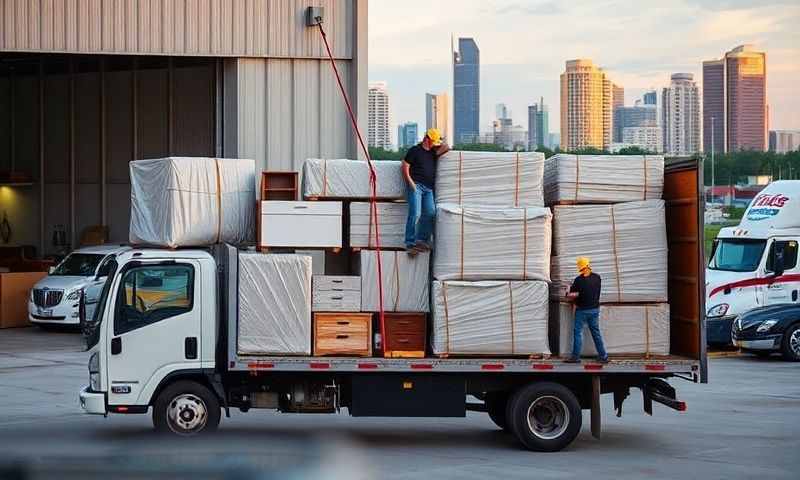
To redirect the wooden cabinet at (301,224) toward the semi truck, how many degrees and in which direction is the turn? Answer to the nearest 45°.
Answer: approximately 135° to its left

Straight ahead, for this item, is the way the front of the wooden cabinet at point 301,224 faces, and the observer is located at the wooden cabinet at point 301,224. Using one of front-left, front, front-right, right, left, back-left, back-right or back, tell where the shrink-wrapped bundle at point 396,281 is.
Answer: left

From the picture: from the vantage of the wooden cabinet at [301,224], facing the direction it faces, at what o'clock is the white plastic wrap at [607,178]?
The white plastic wrap is roughly at 9 o'clock from the wooden cabinet.

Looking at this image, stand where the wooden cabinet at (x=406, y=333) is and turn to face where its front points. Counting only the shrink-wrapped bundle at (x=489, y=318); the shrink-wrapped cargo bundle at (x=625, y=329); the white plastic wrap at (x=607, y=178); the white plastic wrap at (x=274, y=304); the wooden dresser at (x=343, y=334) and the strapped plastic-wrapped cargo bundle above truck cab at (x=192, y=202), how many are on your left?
3

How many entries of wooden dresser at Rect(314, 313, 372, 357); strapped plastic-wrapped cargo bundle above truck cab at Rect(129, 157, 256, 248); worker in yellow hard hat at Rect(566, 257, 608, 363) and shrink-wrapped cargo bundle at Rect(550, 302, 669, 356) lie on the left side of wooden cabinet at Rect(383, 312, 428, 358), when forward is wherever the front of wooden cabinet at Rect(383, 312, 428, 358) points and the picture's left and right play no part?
2

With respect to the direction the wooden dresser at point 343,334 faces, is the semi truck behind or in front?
behind

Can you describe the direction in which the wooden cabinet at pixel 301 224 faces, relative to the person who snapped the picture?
facing the viewer

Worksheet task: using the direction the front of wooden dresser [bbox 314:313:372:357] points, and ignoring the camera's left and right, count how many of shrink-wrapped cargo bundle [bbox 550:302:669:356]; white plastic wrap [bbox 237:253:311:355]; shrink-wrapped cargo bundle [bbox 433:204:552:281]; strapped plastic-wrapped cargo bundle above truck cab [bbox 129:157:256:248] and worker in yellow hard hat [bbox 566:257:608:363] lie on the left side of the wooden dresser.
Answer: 3

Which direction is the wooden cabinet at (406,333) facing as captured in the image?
toward the camera

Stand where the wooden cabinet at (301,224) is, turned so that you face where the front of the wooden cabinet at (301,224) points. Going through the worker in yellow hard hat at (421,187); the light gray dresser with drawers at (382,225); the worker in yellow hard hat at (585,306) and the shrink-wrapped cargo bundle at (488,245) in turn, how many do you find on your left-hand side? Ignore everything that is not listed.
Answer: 4

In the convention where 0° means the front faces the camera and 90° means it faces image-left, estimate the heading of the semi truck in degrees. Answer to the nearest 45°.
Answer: approximately 45°

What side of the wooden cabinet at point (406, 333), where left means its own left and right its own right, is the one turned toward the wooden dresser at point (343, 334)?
right

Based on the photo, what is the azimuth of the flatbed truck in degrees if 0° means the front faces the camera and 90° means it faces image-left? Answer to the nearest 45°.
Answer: approximately 90°

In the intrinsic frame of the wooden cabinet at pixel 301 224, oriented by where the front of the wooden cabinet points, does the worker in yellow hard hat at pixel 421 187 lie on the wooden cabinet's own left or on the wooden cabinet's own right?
on the wooden cabinet's own left

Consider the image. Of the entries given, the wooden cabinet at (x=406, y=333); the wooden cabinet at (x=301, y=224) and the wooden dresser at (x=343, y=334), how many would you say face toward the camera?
3
